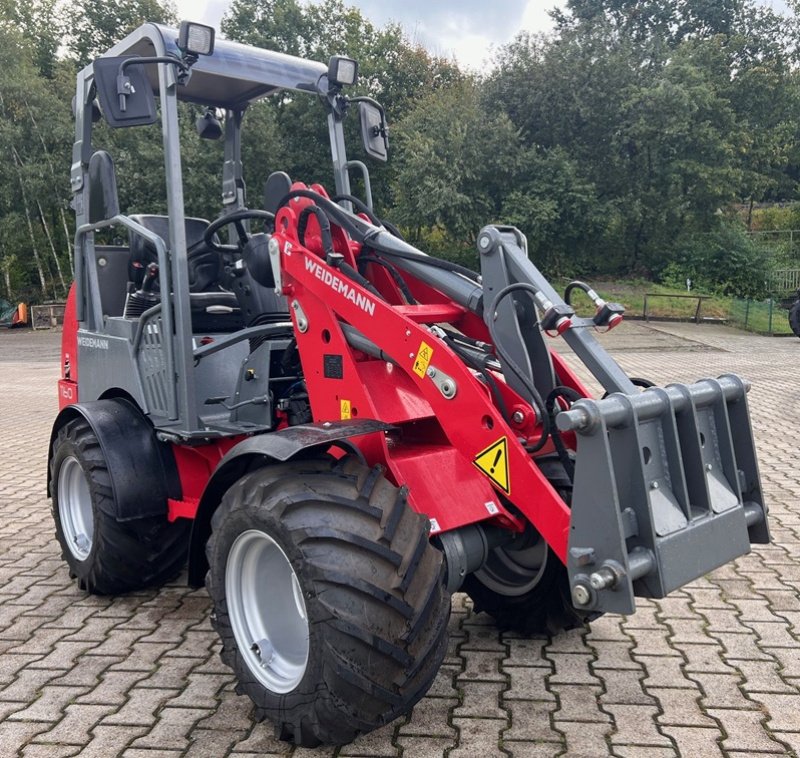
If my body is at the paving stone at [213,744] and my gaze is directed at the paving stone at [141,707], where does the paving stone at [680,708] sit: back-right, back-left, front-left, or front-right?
back-right

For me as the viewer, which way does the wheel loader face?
facing the viewer and to the right of the viewer
